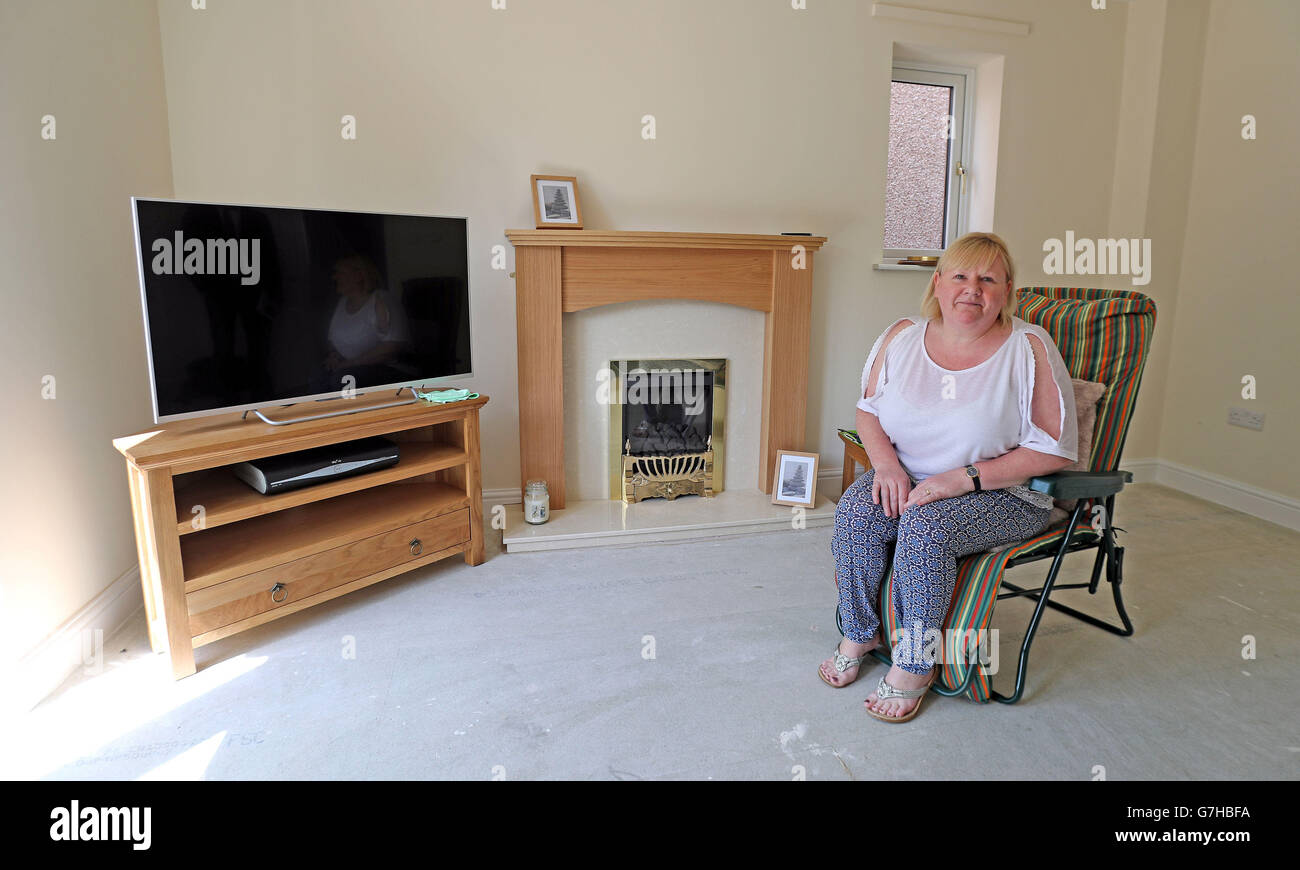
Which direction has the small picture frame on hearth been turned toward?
toward the camera

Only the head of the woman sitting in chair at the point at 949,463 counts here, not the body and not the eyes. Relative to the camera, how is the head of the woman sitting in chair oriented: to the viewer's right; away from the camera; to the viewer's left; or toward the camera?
toward the camera

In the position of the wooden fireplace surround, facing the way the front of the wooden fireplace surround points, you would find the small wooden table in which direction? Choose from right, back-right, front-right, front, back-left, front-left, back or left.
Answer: left

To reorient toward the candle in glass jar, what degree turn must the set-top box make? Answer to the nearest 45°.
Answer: approximately 90° to its left

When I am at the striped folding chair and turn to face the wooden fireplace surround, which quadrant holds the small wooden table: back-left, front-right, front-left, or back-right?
front-right

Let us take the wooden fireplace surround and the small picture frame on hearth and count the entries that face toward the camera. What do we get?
2

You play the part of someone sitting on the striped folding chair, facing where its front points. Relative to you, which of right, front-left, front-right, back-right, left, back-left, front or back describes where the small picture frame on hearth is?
right

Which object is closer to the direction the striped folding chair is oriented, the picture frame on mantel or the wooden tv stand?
the wooden tv stand

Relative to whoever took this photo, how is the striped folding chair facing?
facing the viewer and to the left of the viewer

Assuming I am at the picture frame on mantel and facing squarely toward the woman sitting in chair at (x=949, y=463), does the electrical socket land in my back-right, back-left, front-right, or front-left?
front-left

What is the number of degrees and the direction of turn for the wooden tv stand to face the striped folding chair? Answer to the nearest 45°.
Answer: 0° — it already faces it

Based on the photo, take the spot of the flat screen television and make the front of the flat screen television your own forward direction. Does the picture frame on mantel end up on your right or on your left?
on your left

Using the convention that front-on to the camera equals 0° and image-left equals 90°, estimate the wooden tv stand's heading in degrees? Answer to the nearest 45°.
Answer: approximately 315°

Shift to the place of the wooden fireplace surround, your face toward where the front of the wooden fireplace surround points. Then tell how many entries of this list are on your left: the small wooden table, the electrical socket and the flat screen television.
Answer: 2

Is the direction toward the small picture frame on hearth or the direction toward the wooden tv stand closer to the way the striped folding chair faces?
the wooden tv stand

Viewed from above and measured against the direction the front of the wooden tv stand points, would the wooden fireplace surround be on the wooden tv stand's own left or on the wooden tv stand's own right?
on the wooden tv stand's own left

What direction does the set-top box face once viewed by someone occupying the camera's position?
facing the viewer and to the right of the viewer
